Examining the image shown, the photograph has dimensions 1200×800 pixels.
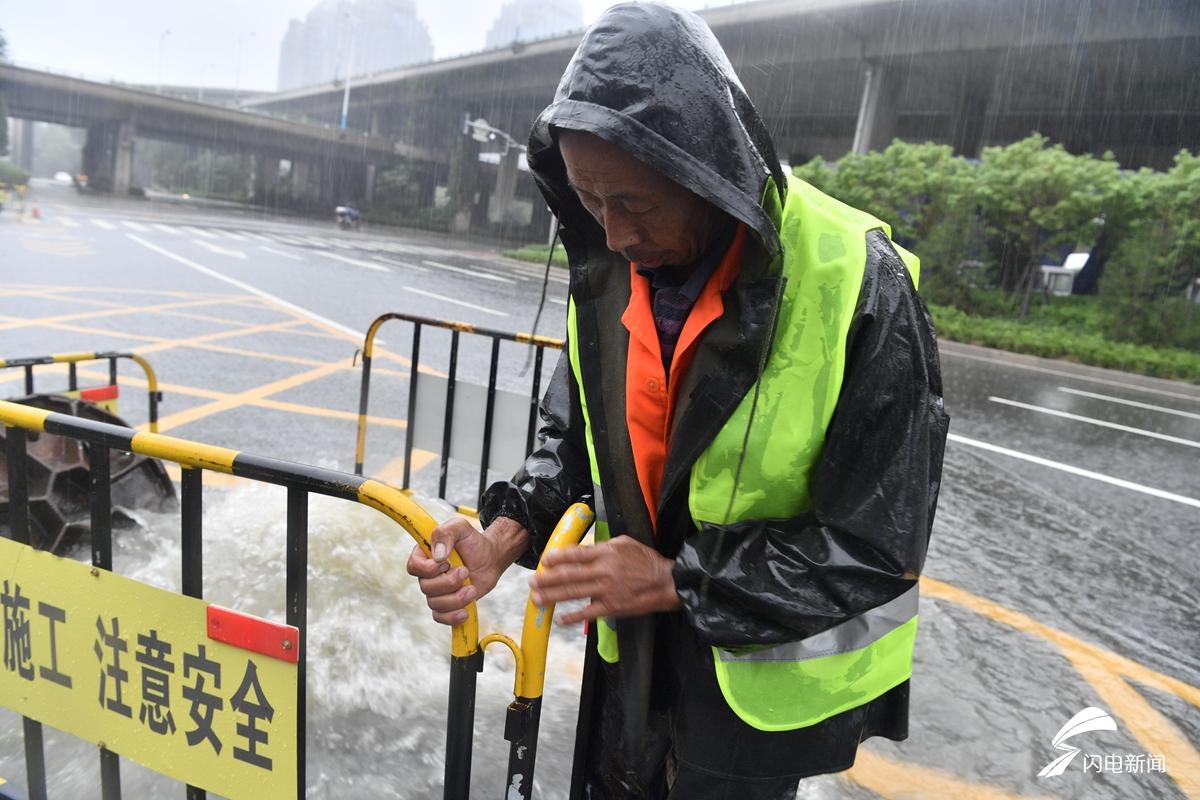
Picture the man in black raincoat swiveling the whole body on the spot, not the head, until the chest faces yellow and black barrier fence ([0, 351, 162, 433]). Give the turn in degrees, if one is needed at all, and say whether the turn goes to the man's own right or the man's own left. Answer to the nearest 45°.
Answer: approximately 90° to the man's own right

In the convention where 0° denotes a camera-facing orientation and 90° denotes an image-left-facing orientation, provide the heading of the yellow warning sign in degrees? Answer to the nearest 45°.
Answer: approximately 45°

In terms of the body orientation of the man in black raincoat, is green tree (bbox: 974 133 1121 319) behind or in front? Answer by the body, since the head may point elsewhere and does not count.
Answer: behind

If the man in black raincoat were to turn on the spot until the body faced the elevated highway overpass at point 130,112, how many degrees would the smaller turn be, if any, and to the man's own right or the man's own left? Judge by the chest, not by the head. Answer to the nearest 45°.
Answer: approximately 90° to the man's own right

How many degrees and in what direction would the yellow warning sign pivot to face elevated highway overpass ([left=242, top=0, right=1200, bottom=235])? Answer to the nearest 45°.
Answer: approximately 180°

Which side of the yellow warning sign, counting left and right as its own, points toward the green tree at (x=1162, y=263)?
back

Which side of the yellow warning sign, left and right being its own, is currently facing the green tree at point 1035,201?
back
